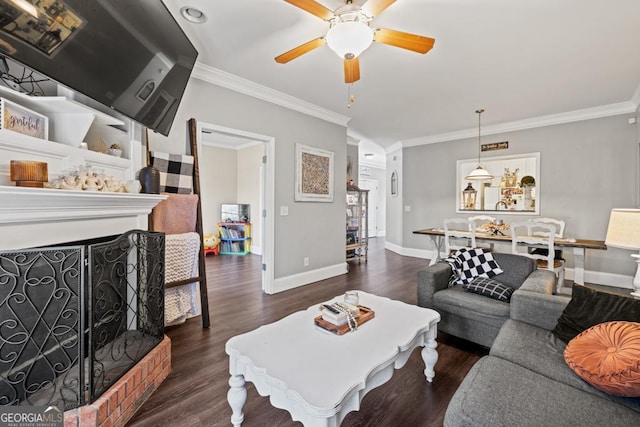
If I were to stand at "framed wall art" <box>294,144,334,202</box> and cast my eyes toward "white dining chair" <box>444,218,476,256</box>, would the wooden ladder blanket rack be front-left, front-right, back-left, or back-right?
back-right

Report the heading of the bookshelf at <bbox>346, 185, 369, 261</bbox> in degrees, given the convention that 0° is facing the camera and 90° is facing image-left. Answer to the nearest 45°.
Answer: approximately 315°

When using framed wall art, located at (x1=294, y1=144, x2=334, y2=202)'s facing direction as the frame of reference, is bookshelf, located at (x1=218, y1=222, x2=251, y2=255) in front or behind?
behind

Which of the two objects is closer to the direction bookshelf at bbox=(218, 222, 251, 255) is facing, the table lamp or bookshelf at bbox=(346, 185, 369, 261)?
the table lamp

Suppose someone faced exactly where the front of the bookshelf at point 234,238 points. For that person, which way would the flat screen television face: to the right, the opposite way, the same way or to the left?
to the left

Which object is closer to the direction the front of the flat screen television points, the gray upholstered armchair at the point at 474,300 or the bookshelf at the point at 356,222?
the gray upholstered armchair

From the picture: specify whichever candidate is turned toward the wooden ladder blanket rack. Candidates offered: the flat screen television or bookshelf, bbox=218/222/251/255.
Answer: the bookshelf

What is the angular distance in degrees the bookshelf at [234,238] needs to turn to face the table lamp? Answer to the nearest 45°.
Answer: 0° — it already faces it

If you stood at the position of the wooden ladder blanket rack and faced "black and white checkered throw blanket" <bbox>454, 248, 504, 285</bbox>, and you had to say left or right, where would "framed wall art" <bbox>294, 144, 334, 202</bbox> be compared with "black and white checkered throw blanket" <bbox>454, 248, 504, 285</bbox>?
left

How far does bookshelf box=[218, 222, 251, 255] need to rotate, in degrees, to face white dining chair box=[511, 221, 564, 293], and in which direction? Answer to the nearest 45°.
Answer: approximately 45° to its left

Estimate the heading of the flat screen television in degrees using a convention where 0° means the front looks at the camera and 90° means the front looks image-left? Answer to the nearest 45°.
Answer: approximately 315°
